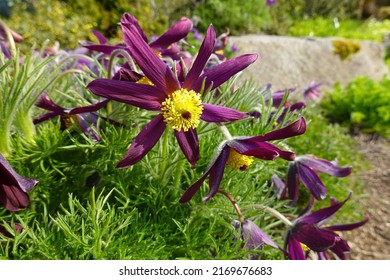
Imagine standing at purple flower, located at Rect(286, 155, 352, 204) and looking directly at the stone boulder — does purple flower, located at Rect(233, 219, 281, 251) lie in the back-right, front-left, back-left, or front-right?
back-left

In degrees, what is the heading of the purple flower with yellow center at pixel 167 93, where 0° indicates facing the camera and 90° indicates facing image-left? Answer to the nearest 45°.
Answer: approximately 0°

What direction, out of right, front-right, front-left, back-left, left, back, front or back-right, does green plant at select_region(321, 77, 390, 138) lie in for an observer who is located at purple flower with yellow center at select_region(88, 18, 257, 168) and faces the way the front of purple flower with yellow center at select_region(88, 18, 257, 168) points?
back-left

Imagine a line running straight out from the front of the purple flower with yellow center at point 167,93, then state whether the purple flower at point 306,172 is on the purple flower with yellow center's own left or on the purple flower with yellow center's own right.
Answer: on the purple flower with yellow center's own left

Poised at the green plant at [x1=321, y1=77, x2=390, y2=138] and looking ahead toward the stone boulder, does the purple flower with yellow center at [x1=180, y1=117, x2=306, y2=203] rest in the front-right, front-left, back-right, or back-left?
back-left

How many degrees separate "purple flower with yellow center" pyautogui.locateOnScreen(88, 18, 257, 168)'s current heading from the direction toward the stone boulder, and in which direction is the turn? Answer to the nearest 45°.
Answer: approximately 180°
